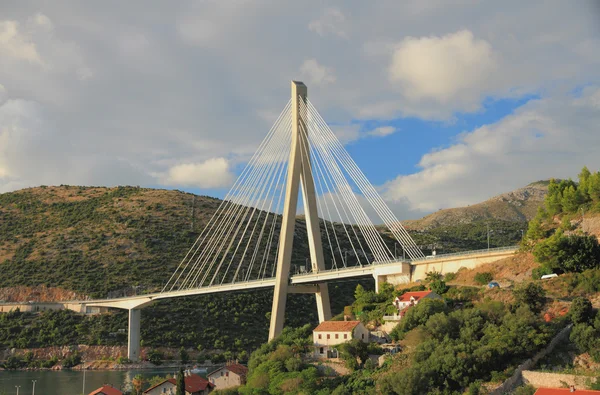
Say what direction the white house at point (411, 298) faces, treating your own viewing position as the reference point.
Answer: facing the viewer and to the left of the viewer

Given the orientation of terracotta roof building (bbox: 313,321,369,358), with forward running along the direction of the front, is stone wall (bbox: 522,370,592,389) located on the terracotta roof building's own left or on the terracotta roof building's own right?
on the terracotta roof building's own left

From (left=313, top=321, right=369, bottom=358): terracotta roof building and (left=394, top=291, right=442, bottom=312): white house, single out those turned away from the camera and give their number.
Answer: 0

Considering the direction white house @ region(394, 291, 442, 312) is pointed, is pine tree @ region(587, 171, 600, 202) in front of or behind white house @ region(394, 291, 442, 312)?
behind

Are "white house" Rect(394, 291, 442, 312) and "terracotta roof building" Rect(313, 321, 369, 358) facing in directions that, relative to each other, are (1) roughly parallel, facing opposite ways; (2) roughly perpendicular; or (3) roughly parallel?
roughly parallel

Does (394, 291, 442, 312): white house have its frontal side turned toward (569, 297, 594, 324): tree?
no

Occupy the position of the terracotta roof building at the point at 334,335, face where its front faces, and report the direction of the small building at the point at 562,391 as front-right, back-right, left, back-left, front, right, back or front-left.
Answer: left

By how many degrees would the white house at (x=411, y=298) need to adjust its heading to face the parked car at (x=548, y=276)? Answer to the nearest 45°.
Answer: approximately 135° to its left

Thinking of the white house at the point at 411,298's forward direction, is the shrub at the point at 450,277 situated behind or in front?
behind

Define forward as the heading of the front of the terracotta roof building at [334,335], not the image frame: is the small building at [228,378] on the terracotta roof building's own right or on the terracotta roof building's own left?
on the terracotta roof building's own right
